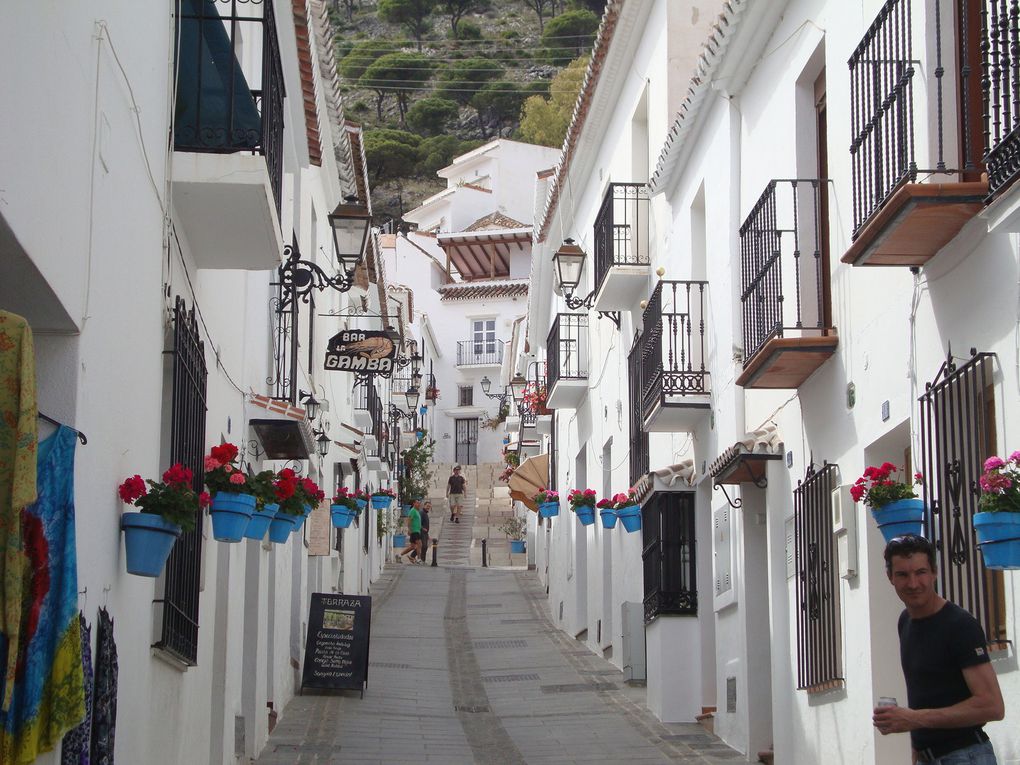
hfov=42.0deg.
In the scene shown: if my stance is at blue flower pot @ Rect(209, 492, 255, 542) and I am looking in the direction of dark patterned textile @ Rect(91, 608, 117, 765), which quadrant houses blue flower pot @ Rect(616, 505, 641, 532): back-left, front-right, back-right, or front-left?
back-left

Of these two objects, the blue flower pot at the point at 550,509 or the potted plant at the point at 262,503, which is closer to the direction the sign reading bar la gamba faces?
the potted plant

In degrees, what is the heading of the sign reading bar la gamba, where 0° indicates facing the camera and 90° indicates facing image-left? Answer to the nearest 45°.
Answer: approximately 0°

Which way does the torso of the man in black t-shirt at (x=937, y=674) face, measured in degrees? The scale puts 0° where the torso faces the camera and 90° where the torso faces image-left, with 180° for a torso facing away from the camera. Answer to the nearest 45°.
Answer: approximately 45°

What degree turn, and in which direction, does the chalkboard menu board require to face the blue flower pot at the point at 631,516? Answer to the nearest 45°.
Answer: approximately 90° to its left

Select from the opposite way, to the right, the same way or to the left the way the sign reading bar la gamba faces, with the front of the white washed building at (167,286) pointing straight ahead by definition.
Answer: to the right

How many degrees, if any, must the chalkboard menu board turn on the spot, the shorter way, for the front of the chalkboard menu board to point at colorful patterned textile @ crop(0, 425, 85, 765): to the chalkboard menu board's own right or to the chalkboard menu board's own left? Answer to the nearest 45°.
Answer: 0° — it already faces it

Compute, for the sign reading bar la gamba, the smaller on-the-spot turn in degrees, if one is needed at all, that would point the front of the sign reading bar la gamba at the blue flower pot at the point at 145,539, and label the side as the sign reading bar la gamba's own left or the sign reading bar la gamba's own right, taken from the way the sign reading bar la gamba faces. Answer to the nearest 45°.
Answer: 0° — it already faces it

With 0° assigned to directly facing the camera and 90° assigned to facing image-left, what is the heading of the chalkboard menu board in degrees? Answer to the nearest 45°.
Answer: approximately 0°

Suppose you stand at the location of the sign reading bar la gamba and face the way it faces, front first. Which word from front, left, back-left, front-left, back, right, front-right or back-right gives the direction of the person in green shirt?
back

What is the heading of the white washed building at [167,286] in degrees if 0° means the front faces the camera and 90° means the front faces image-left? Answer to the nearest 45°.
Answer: approximately 270°

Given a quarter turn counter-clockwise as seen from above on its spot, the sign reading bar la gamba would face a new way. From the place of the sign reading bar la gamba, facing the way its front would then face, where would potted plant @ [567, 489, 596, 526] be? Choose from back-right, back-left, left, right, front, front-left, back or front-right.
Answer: front-left

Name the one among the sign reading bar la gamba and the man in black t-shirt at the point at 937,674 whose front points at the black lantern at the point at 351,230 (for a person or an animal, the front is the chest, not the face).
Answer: the sign reading bar la gamba

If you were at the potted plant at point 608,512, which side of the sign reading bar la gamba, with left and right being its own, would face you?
left
